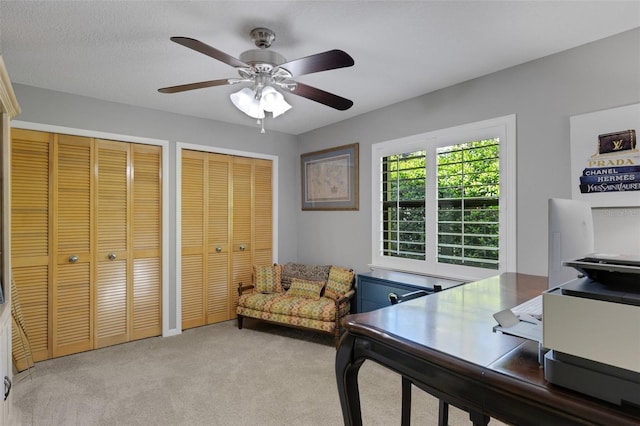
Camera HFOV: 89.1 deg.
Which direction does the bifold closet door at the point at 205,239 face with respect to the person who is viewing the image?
facing the viewer and to the right of the viewer

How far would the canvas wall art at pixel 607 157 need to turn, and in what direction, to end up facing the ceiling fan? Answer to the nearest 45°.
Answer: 0° — it already faces it

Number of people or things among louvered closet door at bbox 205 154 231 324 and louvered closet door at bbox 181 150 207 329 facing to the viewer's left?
0

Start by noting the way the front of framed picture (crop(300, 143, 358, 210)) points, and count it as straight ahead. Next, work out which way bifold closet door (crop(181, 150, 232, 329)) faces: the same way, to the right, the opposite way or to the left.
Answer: to the left

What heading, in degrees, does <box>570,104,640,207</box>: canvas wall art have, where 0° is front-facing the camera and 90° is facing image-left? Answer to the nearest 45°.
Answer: approximately 45°

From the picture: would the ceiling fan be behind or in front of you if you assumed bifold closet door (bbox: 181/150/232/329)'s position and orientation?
in front

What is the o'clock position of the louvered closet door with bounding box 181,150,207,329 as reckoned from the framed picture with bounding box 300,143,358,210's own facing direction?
The louvered closet door is roughly at 1 o'clock from the framed picture.

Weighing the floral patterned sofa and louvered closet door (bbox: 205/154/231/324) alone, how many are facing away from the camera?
0

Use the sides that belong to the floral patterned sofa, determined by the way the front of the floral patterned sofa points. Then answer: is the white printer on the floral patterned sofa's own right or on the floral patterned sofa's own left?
on the floral patterned sofa's own left

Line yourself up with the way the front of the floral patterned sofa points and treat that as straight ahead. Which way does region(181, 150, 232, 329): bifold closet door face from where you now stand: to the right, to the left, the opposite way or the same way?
to the left

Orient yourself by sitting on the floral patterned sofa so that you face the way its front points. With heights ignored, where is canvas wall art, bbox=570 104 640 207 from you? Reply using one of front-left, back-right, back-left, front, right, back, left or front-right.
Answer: left

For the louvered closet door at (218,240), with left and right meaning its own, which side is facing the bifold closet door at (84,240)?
right

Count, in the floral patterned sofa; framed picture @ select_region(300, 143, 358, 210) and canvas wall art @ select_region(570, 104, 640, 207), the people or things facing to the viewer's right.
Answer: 0

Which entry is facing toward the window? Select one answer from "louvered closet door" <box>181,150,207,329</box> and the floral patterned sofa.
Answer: the louvered closet door

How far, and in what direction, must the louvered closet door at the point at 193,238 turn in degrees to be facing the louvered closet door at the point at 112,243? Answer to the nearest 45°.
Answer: approximately 135° to its right

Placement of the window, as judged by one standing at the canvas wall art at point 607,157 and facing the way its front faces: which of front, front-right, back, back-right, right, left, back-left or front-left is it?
front-right

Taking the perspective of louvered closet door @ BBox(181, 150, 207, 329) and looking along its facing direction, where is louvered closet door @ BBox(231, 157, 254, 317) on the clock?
louvered closet door @ BBox(231, 157, 254, 317) is roughly at 10 o'clock from louvered closet door @ BBox(181, 150, 207, 329).

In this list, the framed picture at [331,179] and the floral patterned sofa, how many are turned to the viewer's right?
0

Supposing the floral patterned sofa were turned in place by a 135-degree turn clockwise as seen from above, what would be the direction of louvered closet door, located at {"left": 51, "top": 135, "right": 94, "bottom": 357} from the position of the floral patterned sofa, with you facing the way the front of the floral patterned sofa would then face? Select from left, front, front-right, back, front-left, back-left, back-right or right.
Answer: left

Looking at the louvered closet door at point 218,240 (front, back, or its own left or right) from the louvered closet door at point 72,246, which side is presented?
right
